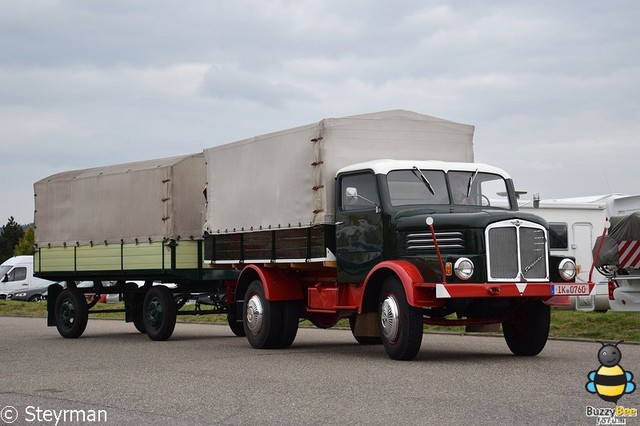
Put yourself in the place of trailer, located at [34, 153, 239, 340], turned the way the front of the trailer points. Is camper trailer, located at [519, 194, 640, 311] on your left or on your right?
on your left

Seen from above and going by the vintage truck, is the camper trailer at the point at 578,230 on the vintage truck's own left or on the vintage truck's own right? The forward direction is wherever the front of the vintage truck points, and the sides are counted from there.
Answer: on the vintage truck's own left

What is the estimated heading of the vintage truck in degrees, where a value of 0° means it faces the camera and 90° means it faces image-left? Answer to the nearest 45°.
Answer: approximately 315°
